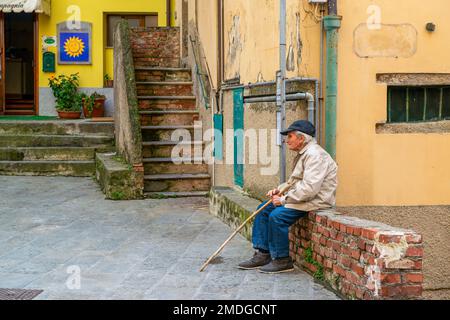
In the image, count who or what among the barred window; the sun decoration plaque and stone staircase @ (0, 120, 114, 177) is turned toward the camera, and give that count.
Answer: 3

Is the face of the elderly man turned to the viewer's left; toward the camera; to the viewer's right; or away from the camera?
to the viewer's left

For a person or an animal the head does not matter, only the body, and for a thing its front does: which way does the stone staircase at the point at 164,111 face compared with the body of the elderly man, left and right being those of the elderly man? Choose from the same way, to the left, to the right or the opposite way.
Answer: to the left

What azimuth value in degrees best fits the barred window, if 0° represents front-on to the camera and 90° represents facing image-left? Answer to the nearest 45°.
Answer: approximately 0°

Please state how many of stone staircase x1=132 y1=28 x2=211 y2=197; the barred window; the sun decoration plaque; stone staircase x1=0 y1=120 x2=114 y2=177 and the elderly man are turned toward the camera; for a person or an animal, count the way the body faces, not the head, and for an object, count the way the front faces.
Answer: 4

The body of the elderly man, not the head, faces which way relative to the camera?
to the viewer's left

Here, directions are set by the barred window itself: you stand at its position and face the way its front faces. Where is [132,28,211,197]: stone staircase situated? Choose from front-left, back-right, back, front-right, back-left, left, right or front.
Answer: back-right

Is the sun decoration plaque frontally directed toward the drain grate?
yes

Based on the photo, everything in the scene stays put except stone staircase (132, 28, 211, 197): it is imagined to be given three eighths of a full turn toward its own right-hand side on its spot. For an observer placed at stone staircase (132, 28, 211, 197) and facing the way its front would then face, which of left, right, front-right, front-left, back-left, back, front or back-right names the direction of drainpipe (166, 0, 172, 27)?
front-right

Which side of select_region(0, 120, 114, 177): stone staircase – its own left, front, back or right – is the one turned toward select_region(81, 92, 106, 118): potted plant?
back

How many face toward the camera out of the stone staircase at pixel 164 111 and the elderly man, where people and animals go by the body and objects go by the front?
1

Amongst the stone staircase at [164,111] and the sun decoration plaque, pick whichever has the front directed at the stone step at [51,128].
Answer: the sun decoration plaque

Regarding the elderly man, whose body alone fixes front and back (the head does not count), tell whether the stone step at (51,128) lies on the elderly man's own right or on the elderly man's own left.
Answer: on the elderly man's own right

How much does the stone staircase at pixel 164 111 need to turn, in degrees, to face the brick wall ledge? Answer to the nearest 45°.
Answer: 0° — it already faces it
